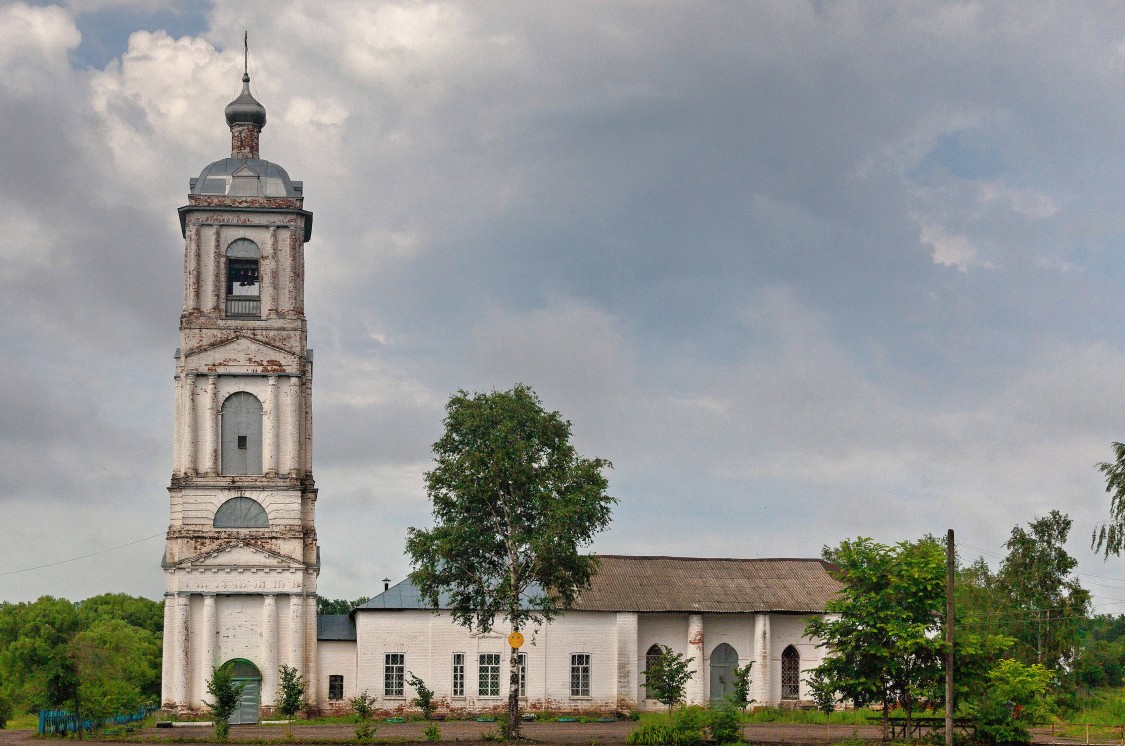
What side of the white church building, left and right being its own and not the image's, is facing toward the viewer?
left

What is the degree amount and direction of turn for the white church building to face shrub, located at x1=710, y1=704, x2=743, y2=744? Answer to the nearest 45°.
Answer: approximately 45° to its left

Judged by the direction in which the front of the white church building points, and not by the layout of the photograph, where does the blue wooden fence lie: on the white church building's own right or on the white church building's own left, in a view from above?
on the white church building's own right

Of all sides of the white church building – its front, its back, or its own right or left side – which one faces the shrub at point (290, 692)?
front

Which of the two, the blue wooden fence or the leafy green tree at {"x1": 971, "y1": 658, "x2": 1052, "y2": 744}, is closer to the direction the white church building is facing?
the blue wooden fence
